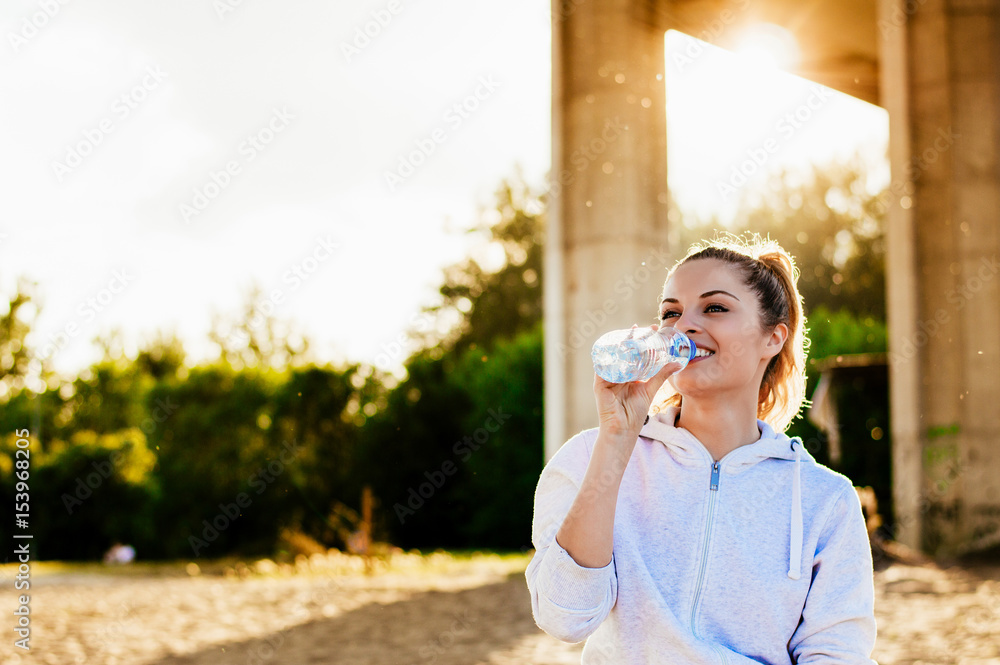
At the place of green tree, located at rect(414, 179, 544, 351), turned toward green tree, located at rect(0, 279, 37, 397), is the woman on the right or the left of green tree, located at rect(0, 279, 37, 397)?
left

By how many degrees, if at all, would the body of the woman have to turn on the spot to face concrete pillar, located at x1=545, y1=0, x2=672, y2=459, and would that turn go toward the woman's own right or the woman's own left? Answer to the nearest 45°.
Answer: approximately 180°

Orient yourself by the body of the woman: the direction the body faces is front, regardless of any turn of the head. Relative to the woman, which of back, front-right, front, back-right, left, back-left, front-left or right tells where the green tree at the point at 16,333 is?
back-right

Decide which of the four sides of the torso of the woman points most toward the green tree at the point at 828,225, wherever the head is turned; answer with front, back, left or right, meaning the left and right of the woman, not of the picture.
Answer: back

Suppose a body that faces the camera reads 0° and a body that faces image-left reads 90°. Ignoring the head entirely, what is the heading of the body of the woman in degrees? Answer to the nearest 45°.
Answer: approximately 0°

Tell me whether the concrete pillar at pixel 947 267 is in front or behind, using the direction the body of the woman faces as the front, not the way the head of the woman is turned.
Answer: behind
